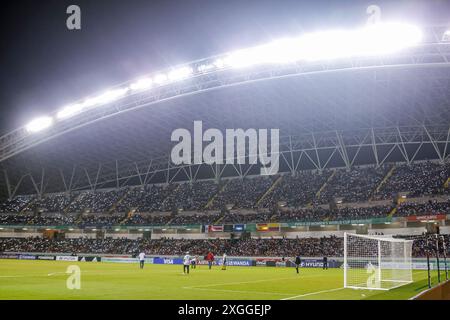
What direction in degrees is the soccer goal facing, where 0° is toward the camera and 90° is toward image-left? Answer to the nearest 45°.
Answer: approximately 90°
